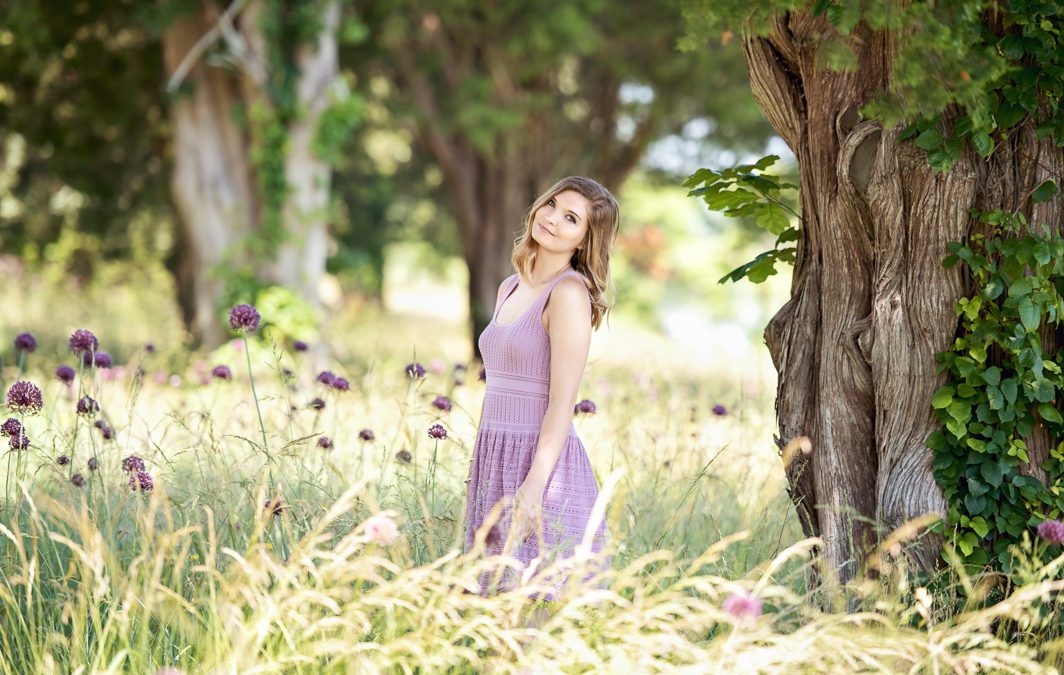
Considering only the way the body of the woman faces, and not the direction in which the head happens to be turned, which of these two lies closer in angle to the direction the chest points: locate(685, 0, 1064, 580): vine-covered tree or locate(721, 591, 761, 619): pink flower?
the pink flower

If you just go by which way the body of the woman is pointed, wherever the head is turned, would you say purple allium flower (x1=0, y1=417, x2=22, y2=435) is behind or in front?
in front

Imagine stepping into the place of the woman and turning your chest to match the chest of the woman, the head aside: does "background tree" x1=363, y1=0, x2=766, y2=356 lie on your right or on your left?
on your right

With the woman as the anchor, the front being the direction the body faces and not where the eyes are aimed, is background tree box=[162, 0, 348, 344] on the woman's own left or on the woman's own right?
on the woman's own right

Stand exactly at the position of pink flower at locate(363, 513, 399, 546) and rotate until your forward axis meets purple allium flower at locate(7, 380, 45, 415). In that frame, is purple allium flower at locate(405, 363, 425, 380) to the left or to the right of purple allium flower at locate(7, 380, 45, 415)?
right

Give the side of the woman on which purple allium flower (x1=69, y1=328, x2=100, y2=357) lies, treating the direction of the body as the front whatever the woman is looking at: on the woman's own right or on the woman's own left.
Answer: on the woman's own right

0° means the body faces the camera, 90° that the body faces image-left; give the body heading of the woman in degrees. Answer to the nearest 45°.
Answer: approximately 45°

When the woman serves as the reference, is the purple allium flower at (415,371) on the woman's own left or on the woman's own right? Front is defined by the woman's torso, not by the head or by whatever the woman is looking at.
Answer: on the woman's own right

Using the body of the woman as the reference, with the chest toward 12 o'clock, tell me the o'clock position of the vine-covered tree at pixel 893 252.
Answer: The vine-covered tree is roughly at 7 o'clock from the woman.

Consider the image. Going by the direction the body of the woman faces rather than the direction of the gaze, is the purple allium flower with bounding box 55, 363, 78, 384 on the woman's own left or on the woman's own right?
on the woman's own right

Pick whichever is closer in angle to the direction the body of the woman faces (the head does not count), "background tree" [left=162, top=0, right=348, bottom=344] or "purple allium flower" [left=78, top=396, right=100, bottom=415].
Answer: the purple allium flower

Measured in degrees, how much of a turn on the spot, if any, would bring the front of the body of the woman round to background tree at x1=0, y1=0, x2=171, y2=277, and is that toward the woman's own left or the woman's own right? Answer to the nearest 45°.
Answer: approximately 90° to the woman's own right

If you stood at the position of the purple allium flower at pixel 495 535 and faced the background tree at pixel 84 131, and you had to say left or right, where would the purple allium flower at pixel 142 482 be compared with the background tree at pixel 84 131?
left
